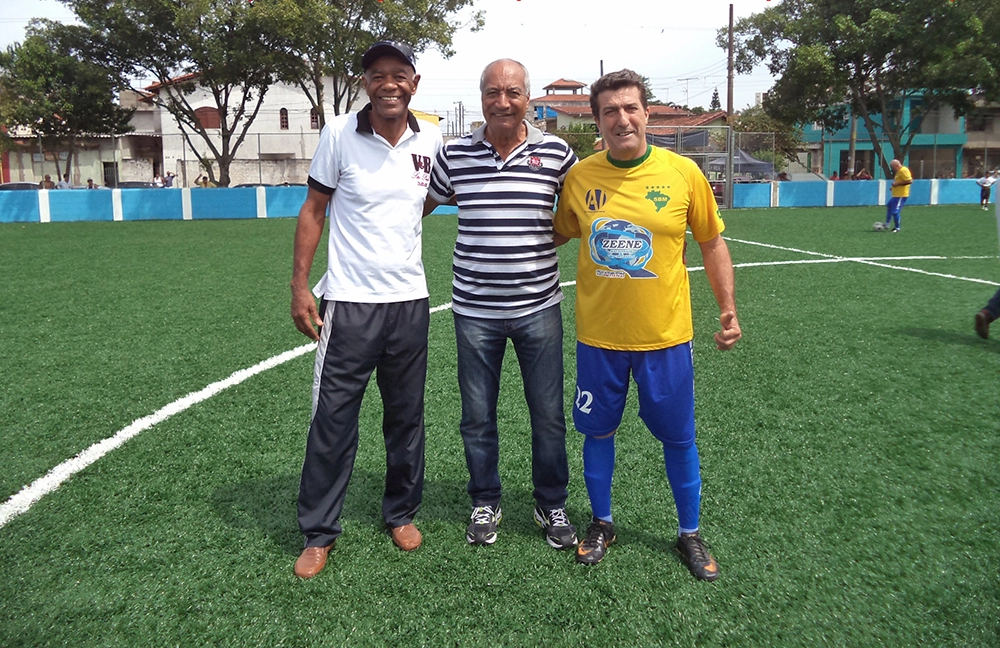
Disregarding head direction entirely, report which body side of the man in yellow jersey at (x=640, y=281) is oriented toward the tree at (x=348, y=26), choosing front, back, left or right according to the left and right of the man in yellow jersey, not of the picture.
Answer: back

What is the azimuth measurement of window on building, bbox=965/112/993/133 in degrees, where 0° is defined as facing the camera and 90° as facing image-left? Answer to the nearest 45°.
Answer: approximately 0°

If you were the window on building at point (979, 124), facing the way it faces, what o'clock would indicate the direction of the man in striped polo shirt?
The man in striped polo shirt is roughly at 12 o'clock from the window on building.

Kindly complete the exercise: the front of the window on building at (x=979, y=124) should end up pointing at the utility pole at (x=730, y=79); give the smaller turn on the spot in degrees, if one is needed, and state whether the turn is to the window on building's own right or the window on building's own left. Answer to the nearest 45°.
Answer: approximately 45° to the window on building's own right

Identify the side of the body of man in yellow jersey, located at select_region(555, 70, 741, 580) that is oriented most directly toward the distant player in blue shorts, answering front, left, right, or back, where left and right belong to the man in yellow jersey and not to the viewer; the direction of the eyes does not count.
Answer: back
